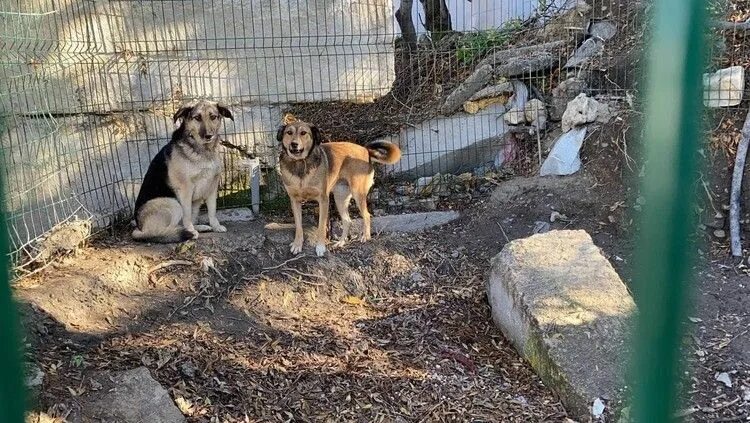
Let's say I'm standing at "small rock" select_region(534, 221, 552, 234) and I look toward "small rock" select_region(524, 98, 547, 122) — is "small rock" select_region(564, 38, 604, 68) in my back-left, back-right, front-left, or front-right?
front-right

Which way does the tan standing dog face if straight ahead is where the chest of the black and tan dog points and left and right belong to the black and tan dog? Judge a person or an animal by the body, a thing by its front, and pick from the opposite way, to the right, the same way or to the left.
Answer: to the right

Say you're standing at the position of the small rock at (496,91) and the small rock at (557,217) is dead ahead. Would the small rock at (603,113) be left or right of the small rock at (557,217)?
left

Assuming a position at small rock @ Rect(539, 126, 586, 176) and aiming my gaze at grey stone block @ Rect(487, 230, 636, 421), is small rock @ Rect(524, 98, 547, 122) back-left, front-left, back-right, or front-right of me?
back-right

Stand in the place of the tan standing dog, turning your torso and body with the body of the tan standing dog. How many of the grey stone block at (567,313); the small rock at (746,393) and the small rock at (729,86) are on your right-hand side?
0

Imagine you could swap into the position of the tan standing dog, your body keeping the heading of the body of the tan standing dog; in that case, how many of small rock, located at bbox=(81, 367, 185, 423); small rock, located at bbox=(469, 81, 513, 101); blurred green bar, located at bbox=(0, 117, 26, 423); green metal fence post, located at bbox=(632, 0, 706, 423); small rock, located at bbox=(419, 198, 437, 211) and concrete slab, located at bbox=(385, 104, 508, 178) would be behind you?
3

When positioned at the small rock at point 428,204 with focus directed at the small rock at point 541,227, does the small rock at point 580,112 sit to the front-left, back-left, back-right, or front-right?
front-left

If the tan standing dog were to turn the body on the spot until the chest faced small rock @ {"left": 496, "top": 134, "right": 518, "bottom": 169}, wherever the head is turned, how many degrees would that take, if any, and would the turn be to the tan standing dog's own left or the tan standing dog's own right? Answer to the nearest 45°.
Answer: approximately 180°

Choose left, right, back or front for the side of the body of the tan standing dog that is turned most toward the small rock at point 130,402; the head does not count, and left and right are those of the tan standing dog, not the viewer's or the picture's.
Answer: front

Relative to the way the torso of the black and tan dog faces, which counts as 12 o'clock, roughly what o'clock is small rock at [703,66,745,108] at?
The small rock is roughly at 11 o'clock from the black and tan dog.

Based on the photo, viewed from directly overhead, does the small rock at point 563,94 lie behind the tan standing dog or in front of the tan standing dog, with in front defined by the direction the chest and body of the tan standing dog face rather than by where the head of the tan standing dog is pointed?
behind

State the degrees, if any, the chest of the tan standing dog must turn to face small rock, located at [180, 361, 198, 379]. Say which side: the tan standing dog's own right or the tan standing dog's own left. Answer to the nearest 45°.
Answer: approximately 45° to the tan standing dog's own left

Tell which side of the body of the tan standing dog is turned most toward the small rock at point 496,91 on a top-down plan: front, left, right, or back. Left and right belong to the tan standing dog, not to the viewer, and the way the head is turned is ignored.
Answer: back

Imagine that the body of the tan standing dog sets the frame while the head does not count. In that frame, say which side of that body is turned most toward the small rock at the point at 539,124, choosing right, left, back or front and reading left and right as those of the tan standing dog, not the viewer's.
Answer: back

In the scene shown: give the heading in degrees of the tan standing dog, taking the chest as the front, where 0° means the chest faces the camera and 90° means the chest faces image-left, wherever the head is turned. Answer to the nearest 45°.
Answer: approximately 45°

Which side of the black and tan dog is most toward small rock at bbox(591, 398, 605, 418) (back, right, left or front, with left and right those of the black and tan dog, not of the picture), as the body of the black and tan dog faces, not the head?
front

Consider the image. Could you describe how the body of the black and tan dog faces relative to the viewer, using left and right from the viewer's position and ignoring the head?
facing the viewer and to the right of the viewer

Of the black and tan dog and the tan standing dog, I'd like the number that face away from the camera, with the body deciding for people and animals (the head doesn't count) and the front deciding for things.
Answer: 0
